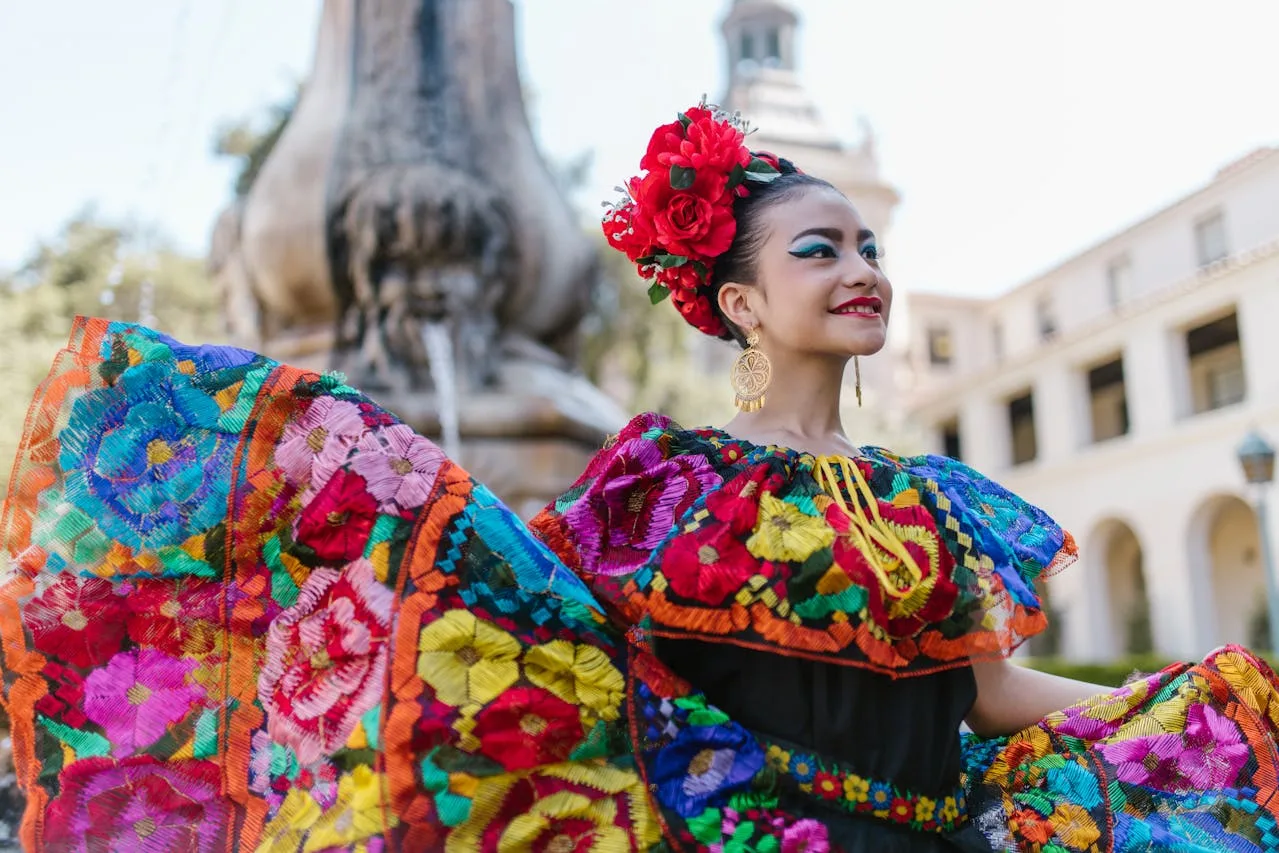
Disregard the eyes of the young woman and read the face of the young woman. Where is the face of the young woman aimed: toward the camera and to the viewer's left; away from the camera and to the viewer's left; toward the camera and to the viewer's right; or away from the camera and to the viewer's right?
toward the camera and to the viewer's right

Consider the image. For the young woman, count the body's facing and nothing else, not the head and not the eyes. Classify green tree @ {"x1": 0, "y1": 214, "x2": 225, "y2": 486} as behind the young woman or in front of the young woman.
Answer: behind

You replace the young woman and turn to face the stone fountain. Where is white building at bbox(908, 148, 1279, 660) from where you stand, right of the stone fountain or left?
right

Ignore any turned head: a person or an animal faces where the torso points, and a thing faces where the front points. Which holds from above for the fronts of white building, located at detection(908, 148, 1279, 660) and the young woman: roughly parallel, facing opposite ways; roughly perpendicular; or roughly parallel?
roughly perpendicular

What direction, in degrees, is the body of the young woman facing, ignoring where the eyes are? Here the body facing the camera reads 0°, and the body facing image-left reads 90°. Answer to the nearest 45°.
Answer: approximately 315°

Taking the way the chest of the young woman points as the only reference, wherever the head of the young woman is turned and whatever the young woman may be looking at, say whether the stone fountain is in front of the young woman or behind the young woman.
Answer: behind

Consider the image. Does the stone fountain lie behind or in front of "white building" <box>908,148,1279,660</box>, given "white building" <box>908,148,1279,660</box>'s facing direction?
in front

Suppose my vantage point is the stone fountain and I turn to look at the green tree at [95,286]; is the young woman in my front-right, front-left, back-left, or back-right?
back-left

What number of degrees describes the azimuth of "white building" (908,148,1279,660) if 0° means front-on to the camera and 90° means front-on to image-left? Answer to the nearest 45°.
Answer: approximately 45°

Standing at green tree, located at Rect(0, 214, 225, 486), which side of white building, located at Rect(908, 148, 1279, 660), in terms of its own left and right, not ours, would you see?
front
